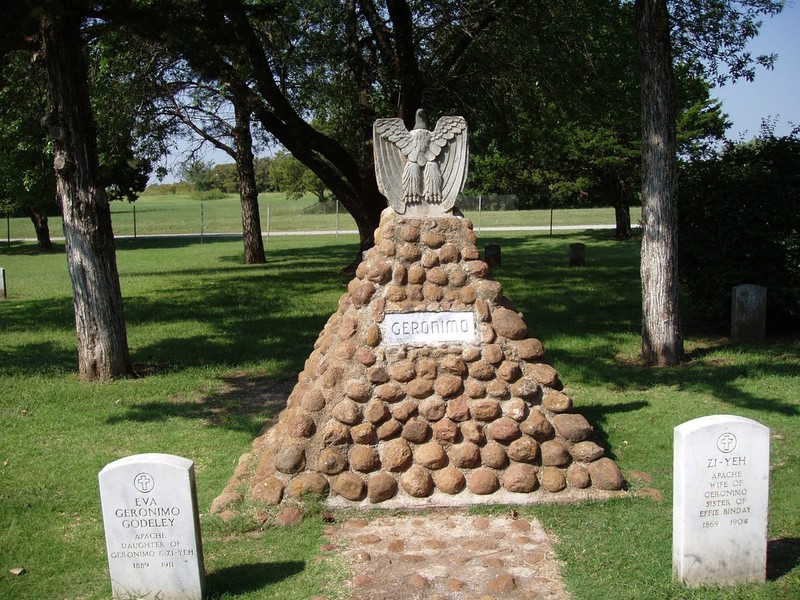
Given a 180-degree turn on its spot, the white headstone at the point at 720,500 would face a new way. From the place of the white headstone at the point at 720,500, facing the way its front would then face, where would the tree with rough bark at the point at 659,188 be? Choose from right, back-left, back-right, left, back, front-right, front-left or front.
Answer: front

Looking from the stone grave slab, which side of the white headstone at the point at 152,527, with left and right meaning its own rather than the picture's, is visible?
left

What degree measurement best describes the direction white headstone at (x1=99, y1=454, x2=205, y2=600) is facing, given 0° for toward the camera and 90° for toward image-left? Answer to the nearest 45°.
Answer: approximately 0°

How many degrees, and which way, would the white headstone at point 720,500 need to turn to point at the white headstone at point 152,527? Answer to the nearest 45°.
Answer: approximately 45° to its right

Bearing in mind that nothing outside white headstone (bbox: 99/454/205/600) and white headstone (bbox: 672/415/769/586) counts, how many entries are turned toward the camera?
2

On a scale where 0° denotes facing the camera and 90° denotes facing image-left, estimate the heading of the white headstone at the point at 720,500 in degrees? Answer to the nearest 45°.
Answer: approximately 0°

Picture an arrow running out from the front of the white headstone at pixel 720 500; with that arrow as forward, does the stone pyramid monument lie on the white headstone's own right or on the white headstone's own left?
on the white headstone's own right

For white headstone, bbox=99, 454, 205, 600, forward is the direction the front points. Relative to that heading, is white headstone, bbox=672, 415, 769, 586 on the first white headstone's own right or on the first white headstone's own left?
on the first white headstone's own left

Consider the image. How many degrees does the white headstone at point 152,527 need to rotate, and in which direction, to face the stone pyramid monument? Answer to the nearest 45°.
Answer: approximately 135° to its left

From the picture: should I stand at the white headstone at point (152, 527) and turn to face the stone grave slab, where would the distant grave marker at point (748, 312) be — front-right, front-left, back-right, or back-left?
front-left

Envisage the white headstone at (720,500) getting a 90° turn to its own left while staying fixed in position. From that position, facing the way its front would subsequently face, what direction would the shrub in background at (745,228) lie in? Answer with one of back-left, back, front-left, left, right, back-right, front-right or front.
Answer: left

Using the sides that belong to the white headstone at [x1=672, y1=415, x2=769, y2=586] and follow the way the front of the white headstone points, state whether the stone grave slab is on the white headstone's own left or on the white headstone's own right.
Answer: on the white headstone's own right

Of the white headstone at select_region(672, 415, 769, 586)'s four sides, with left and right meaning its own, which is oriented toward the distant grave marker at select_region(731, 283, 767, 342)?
back

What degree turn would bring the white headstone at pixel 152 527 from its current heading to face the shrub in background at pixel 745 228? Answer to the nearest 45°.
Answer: approximately 135° to its left

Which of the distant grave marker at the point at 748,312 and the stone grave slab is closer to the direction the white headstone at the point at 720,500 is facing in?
the stone grave slab

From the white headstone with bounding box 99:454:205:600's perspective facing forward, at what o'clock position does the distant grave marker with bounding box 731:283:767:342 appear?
The distant grave marker is roughly at 8 o'clock from the white headstone.
